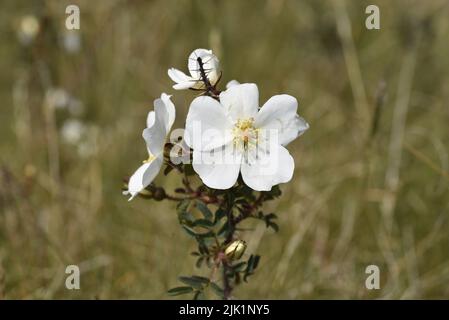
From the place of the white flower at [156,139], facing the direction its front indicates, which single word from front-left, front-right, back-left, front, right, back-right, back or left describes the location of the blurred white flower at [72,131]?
right

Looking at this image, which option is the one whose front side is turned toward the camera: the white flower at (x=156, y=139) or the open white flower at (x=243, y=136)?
the open white flower

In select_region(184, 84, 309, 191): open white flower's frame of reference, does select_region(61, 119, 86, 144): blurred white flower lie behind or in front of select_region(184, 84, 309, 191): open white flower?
behind

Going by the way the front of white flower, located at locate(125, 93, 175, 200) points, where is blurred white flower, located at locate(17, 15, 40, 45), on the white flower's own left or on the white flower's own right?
on the white flower's own right

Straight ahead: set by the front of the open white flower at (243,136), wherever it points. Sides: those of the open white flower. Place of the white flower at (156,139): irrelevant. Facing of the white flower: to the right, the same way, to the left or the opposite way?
to the right

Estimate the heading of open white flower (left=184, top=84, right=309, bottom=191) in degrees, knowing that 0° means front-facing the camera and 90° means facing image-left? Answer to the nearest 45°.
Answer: approximately 0°

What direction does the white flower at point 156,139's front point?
to the viewer's left

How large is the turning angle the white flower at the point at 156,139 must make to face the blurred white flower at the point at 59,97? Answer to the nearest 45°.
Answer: approximately 90° to its right

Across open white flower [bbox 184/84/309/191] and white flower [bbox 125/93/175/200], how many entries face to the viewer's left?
1

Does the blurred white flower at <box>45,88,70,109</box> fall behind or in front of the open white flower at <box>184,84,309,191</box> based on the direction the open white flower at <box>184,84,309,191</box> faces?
behind
